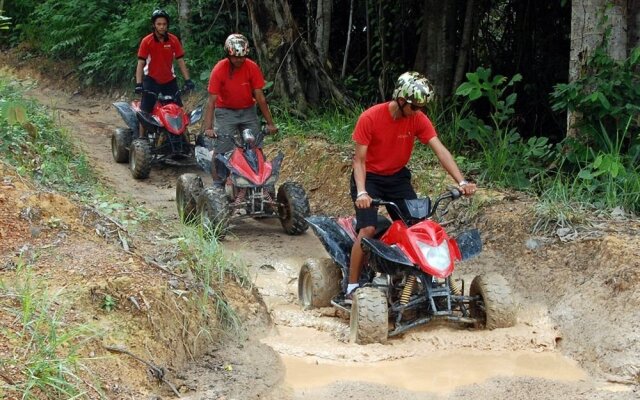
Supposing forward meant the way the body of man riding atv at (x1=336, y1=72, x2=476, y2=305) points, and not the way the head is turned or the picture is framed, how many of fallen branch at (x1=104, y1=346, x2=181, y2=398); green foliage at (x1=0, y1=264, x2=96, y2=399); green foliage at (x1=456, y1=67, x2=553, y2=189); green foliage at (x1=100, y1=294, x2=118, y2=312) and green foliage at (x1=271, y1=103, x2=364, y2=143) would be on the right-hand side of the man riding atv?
3

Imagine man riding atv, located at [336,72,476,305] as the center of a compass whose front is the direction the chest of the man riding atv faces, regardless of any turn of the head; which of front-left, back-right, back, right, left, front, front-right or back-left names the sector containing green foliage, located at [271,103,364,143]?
back-left

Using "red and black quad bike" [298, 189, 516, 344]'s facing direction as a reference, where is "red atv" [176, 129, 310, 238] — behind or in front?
behind

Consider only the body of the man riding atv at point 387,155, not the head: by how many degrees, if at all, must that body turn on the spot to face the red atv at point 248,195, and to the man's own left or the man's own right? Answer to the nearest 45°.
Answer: approximately 180°

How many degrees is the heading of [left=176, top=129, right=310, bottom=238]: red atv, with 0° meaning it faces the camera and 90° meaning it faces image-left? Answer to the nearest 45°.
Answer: approximately 315°

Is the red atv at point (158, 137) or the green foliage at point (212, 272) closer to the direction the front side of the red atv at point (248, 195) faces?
the green foliage

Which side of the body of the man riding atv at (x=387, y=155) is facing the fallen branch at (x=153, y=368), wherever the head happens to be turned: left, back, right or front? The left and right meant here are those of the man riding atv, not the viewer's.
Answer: right

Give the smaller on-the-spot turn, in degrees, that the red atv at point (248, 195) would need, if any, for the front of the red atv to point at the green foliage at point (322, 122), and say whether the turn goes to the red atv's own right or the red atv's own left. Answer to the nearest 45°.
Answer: approximately 135° to the red atv's own left
